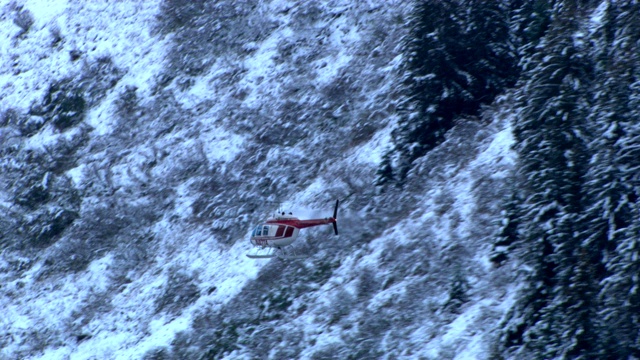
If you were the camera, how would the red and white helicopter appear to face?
facing the viewer and to the left of the viewer

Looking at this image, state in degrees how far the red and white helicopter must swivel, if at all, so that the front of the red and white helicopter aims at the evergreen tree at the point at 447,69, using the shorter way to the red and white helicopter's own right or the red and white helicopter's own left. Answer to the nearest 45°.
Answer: approximately 180°
